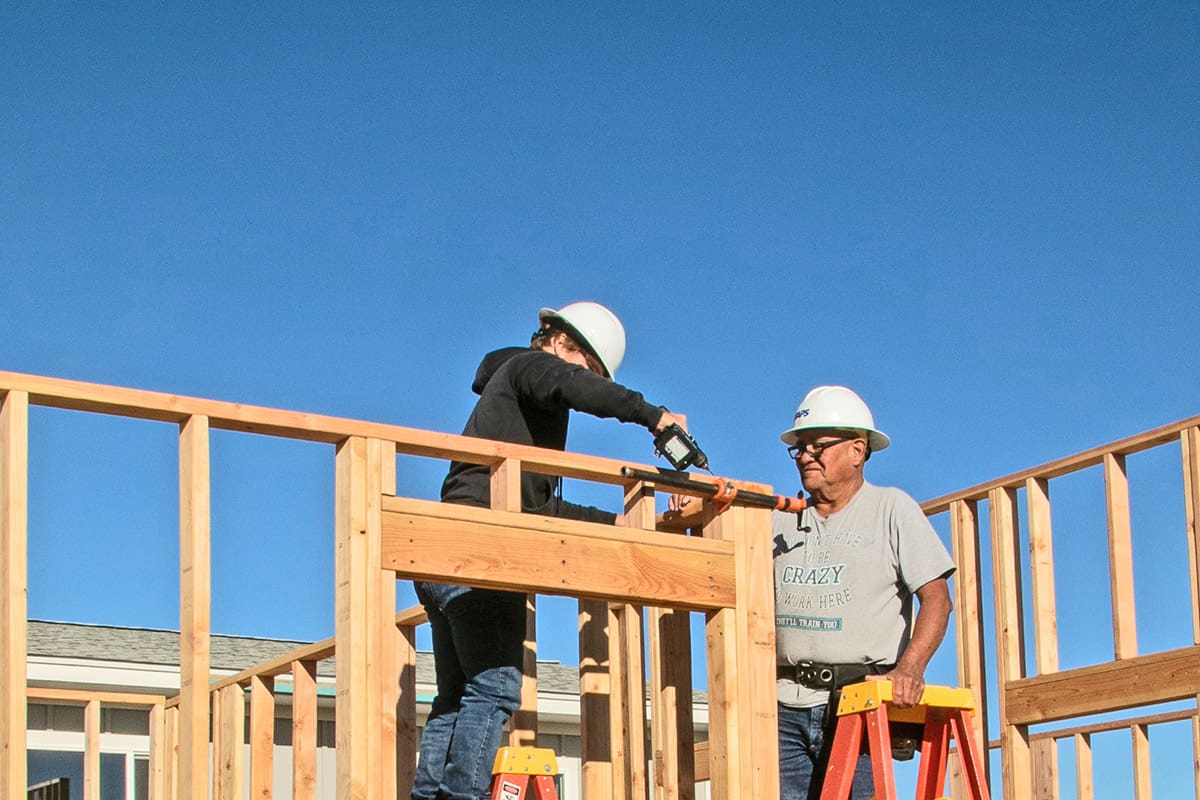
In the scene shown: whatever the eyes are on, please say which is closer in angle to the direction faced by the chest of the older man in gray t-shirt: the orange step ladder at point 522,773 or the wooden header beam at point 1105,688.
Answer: the orange step ladder

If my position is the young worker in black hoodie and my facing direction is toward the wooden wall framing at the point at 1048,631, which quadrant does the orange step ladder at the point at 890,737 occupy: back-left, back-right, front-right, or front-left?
front-right

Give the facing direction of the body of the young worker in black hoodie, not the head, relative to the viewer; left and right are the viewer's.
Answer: facing to the right of the viewer

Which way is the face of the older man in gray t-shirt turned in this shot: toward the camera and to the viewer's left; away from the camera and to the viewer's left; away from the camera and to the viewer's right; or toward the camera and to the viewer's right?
toward the camera and to the viewer's left

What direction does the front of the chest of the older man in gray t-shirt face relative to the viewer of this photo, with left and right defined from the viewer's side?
facing the viewer and to the left of the viewer

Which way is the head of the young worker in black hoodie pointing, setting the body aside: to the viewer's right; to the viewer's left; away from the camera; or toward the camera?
to the viewer's right

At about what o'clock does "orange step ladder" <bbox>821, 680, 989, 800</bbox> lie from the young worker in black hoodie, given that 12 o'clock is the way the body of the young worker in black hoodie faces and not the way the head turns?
The orange step ladder is roughly at 12 o'clock from the young worker in black hoodie.

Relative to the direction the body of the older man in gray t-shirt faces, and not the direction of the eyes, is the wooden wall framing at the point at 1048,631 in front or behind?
behind
